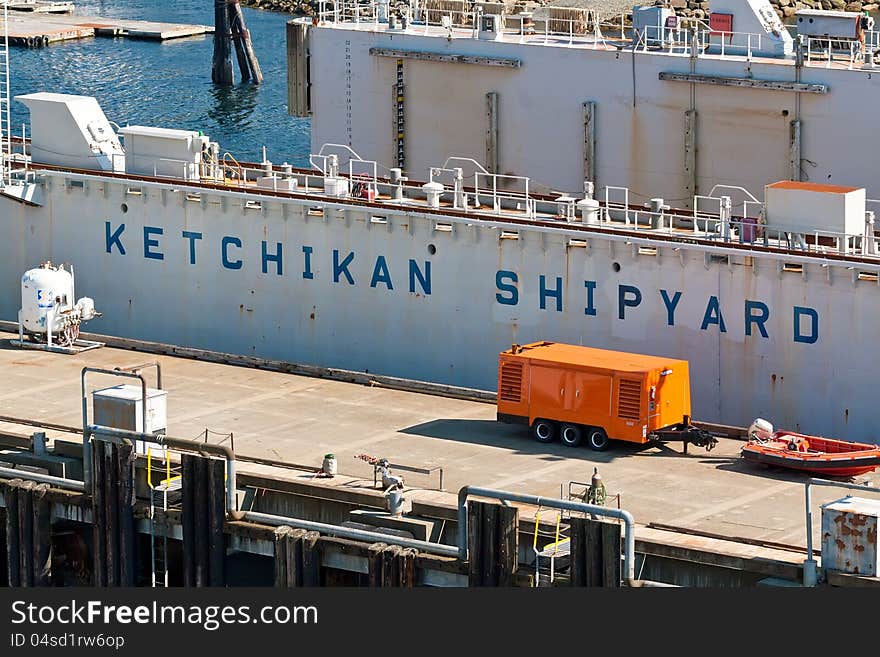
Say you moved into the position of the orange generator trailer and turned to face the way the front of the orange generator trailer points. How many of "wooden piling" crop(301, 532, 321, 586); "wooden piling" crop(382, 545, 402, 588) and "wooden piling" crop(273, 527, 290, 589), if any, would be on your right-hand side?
3

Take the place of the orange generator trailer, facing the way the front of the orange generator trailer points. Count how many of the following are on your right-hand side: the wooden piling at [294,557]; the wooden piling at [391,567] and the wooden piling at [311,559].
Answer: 3

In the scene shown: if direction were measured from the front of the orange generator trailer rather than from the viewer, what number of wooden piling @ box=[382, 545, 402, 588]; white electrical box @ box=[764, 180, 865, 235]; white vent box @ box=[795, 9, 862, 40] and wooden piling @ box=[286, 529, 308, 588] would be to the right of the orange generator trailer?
2

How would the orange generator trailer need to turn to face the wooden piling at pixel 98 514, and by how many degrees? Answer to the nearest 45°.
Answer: approximately 135° to its right

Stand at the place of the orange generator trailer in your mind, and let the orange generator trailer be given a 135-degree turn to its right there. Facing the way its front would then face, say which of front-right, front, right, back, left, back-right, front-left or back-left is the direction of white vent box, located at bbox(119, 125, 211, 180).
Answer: front-right

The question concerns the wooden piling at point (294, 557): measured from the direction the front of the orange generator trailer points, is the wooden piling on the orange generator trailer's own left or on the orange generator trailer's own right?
on the orange generator trailer's own right

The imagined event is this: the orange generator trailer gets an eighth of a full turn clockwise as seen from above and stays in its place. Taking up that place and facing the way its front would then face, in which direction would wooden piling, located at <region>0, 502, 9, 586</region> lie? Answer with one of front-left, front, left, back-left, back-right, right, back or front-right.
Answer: right

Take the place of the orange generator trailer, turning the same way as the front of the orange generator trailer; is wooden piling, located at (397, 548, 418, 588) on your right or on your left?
on your right

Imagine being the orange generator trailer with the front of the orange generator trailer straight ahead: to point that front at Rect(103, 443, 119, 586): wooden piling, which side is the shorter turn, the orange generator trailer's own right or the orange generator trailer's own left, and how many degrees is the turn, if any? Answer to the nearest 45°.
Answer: approximately 135° to the orange generator trailer's own right

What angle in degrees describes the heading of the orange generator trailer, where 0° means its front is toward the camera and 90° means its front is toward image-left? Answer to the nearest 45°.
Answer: approximately 315°

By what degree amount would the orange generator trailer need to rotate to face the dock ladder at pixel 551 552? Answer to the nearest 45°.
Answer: approximately 45° to its right

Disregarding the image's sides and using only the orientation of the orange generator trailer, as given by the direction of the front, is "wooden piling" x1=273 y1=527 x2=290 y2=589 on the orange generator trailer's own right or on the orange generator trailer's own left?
on the orange generator trailer's own right

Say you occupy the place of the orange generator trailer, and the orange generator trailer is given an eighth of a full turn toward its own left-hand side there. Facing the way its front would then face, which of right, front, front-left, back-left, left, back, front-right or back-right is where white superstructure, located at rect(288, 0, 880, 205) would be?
left

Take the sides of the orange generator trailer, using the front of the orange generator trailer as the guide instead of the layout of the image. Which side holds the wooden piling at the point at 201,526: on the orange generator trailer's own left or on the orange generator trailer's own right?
on the orange generator trailer's own right
